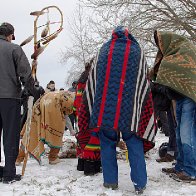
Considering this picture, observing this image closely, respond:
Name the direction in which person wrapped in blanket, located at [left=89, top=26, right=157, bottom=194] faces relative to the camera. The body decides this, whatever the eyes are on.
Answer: away from the camera

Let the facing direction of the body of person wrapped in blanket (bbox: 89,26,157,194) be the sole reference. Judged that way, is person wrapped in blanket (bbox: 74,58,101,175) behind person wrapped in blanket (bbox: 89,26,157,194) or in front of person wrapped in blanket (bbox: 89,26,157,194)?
in front

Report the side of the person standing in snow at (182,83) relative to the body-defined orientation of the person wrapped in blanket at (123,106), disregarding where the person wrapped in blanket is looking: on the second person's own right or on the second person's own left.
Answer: on the second person's own right

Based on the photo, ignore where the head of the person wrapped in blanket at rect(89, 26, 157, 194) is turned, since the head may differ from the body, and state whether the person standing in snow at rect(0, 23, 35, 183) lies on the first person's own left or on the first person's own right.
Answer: on the first person's own left

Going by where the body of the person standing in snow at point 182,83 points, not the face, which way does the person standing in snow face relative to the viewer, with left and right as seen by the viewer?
facing to the left of the viewer

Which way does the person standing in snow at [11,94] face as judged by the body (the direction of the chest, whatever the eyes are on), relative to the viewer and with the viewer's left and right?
facing away from the viewer and to the right of the viewer

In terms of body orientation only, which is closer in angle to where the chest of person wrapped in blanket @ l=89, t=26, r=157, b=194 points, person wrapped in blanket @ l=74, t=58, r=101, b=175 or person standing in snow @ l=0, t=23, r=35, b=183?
the person wrapped in blanket

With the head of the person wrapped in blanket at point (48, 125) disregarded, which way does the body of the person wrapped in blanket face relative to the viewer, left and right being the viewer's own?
facing to the right of the viewer
